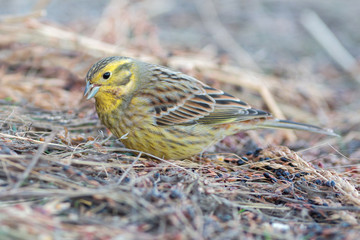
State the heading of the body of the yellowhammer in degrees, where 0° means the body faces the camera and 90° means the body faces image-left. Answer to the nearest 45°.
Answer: approximately 90°
